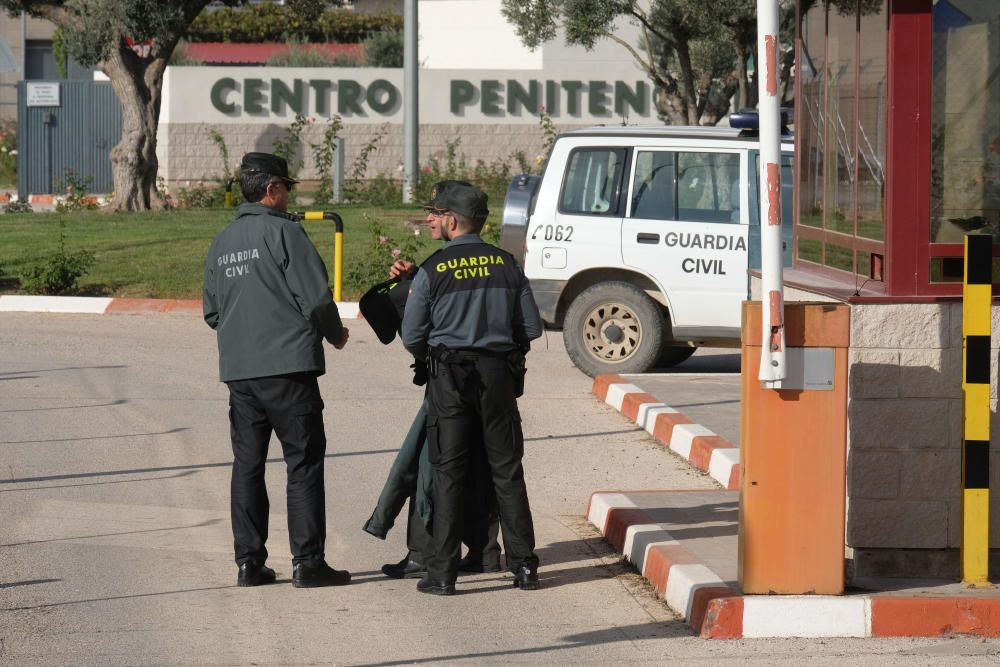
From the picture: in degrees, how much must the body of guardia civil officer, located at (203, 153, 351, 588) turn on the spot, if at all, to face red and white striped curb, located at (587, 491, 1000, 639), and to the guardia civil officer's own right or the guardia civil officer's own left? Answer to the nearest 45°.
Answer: approximately 90° to the guardia civil officer's own right

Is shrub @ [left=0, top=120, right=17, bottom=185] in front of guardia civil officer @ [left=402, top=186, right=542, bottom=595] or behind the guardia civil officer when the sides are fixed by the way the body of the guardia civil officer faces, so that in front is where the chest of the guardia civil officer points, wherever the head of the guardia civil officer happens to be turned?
in front

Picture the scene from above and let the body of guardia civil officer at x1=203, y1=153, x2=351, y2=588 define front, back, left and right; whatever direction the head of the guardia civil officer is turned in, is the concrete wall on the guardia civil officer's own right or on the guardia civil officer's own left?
on the guardia civil officer's own right

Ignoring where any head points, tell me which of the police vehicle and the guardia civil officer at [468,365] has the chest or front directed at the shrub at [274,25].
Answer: the guardia civil officer

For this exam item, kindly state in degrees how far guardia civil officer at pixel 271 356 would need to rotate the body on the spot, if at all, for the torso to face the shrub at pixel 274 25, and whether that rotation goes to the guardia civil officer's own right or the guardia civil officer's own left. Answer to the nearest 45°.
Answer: approximately 45° to the guardia civil officer's own left

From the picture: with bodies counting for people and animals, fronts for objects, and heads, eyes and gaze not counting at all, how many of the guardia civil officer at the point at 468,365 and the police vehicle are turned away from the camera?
1

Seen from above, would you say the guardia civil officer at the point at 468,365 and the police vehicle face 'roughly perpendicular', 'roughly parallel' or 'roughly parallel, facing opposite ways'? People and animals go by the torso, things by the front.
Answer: roughly perpendicular

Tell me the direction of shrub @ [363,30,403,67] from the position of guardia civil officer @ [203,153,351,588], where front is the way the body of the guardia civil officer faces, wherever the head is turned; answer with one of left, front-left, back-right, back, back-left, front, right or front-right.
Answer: front-left

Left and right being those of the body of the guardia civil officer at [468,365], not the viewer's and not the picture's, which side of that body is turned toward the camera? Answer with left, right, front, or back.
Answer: back

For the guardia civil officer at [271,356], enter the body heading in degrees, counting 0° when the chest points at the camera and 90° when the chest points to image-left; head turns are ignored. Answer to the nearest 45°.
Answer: approximately 225°

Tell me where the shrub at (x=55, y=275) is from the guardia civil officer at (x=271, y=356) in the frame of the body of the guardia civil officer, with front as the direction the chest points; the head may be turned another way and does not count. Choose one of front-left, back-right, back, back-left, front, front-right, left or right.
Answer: front-left
